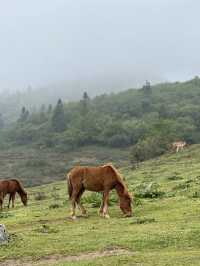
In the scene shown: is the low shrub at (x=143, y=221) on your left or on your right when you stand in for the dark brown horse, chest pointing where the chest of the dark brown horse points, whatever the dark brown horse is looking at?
on your right

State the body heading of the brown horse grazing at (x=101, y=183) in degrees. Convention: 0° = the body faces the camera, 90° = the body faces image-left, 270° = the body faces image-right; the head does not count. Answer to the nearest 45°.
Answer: approximately 270°

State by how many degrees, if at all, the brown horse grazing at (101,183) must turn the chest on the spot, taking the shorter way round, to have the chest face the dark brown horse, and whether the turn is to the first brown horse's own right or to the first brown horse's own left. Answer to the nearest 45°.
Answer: approximately 135° to the first brown horse's own left

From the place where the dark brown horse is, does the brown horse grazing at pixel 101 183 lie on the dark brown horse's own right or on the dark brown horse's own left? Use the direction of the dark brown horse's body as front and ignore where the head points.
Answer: on the dark brown horse's own right

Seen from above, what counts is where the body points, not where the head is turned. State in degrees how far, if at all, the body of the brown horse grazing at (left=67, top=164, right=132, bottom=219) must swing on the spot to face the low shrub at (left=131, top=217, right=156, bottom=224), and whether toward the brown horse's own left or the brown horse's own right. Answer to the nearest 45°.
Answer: approximately 45° to the brown horse's own right

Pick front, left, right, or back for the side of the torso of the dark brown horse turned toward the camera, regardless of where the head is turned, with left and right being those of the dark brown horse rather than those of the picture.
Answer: right

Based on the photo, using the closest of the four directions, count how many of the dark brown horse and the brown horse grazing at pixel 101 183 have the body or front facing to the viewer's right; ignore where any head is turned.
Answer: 2
